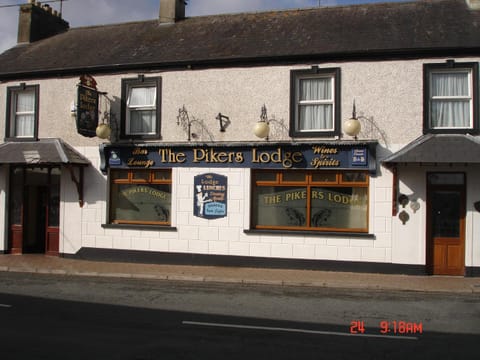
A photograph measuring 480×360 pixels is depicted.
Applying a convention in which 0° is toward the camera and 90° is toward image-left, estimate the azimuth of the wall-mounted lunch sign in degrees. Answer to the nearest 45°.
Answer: approximately 0°

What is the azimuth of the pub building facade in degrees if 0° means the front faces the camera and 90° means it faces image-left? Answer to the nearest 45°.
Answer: approximately 0°

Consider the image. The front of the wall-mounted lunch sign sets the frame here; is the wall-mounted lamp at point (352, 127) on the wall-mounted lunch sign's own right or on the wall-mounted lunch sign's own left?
on the wall-mounted lunch sign's own left

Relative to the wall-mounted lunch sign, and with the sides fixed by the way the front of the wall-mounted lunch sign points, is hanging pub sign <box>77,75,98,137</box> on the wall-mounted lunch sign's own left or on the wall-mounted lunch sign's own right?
on the wall-mounted lunch sign's own right
